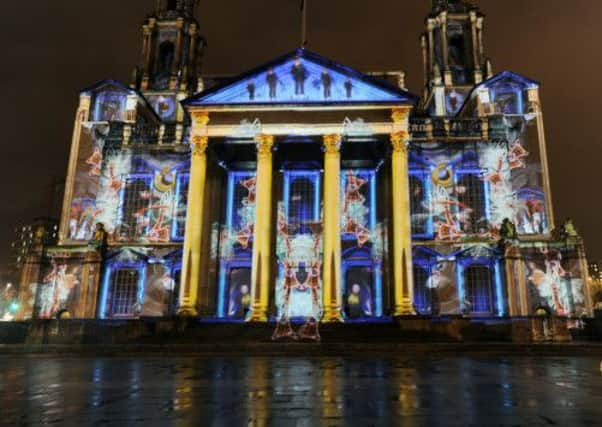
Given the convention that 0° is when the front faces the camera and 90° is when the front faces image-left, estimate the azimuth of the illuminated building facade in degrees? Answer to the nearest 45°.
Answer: approximately 0°
